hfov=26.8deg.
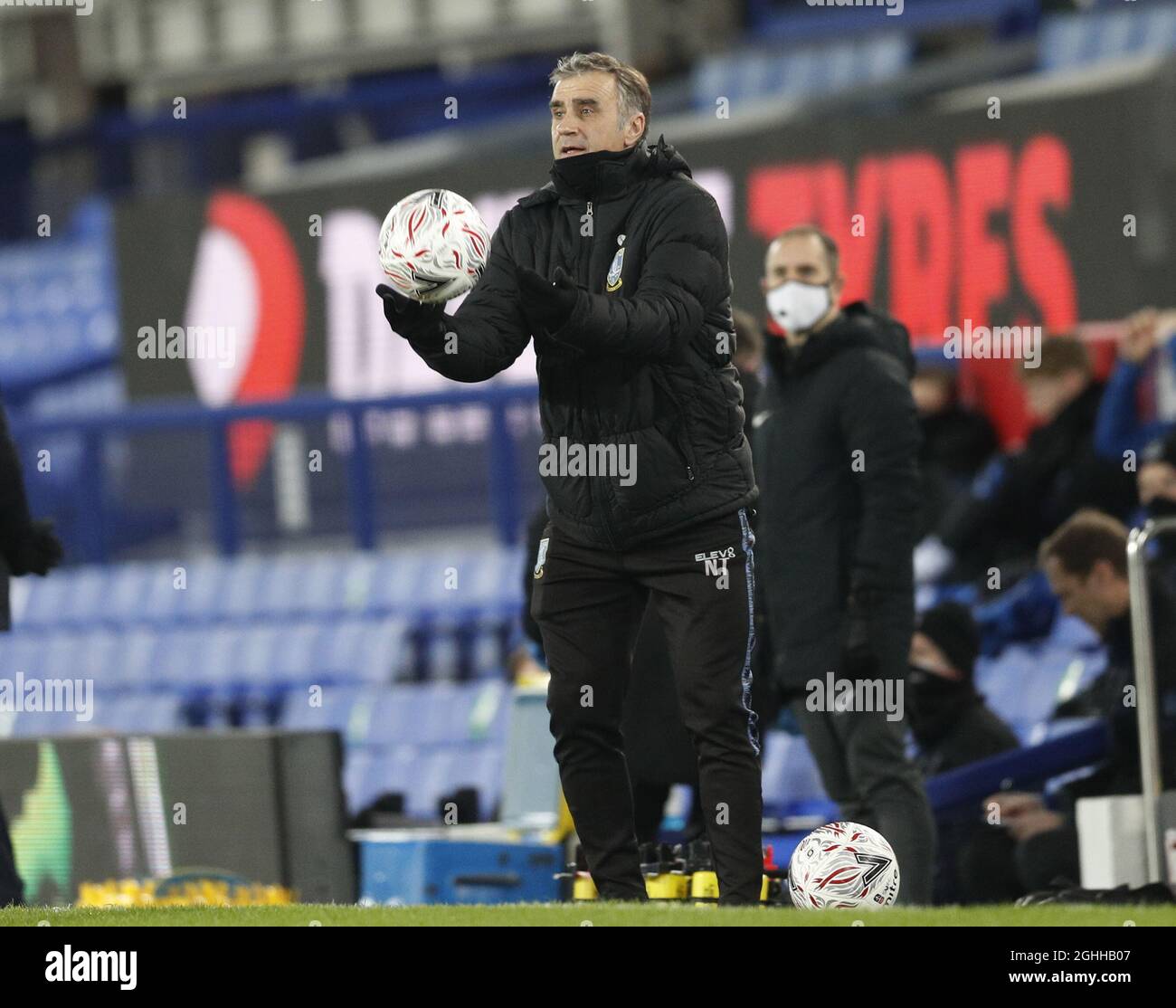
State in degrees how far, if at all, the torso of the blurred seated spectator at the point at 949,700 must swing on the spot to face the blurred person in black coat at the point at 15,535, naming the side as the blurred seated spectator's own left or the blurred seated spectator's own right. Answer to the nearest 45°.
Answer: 0° — they already face them

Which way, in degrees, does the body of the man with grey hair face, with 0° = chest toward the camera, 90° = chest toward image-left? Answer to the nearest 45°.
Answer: approximately 45°

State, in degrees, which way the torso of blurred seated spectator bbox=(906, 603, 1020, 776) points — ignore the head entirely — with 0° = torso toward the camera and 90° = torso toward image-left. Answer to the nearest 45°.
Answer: approximately 45°

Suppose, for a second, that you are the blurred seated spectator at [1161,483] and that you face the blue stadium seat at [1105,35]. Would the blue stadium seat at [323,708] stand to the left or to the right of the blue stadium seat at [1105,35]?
left

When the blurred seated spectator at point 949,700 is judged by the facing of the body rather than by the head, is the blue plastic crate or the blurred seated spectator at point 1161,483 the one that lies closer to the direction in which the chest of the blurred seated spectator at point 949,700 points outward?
the blue plastic crate

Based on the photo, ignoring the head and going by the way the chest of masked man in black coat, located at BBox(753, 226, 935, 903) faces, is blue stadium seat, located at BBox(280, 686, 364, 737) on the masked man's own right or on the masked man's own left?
on the masked man's own right

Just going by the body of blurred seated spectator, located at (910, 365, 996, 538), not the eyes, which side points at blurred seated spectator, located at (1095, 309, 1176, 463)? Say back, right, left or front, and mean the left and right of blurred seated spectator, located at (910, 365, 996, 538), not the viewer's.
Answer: left

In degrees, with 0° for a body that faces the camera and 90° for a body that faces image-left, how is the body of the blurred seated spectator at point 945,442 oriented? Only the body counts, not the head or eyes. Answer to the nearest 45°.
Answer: approximately 45°

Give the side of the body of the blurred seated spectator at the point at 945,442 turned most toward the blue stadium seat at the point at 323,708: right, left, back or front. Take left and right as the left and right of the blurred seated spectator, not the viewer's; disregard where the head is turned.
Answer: right
